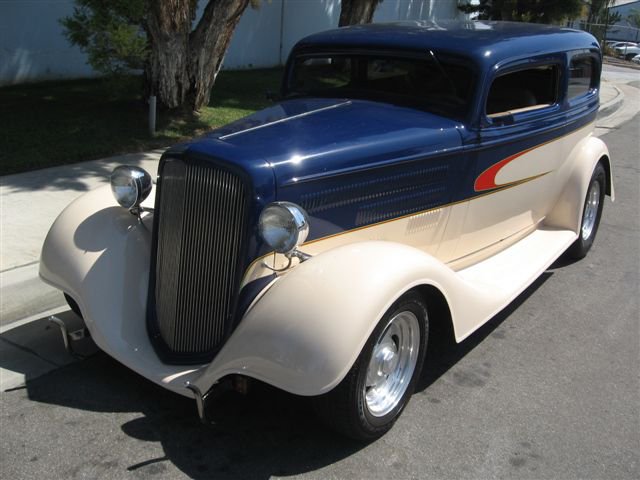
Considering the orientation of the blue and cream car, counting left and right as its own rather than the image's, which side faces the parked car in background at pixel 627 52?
back

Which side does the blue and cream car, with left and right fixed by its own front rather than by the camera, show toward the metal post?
right

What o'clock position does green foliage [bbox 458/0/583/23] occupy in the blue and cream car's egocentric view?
The green foliage is roughly at 5 o'clock from the blue and cream car.

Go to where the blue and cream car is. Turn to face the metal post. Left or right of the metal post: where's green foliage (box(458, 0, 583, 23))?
right

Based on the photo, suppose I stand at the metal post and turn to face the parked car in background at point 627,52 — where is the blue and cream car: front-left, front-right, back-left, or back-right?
back-right
